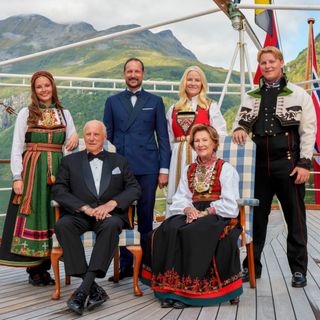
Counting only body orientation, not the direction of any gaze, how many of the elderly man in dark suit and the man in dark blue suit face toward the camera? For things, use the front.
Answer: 2

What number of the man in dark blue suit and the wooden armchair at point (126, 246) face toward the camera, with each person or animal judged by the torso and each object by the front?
2

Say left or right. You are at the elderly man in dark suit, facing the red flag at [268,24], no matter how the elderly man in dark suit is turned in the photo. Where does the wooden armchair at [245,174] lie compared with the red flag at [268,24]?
right

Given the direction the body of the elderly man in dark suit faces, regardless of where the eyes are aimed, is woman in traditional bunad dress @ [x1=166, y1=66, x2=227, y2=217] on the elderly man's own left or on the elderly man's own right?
on the elderly man's own left

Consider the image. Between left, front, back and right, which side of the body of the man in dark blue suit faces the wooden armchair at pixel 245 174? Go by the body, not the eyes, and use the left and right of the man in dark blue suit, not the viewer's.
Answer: left

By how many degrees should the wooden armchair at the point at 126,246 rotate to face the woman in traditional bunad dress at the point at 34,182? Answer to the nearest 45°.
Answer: approximately 135° to its right
